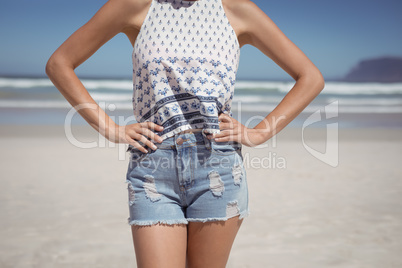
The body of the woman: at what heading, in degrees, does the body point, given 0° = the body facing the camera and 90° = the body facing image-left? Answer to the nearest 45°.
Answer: approximately 0°

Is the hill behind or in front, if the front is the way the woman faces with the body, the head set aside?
behind
